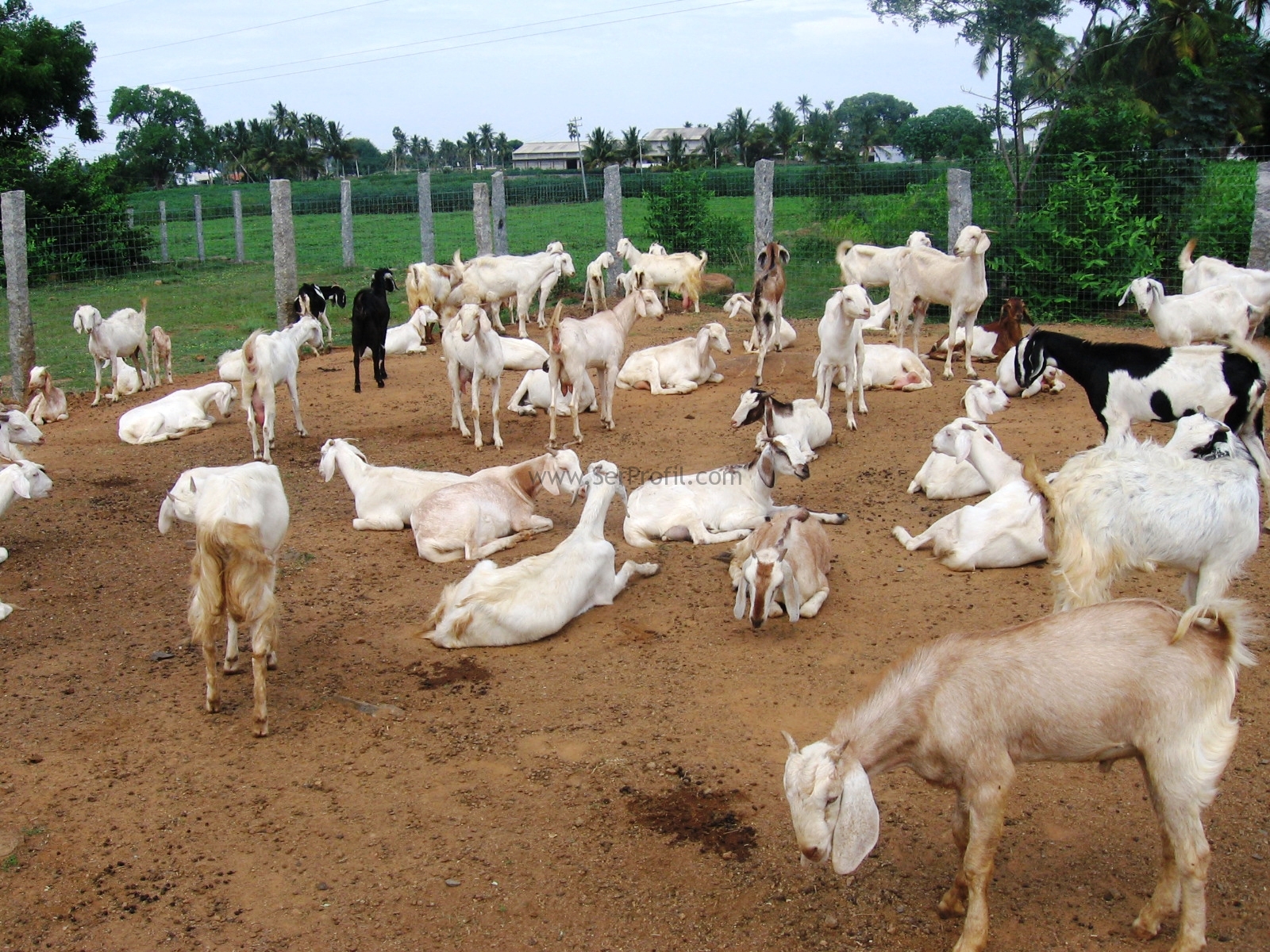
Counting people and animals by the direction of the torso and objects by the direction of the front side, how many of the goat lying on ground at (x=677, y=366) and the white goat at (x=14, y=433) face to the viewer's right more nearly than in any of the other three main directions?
2

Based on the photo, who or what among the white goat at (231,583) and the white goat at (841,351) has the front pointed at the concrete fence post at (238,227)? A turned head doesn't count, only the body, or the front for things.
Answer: the white goat at (231,583)

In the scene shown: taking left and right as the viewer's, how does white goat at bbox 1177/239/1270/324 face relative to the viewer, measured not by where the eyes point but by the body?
facing to the right of the viewer

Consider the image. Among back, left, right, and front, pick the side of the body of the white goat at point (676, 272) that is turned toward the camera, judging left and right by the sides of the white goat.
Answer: left

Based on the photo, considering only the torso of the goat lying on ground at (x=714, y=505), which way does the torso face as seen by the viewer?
to the viewer's right

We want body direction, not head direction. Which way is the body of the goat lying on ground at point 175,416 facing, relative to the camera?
to the viewer's right

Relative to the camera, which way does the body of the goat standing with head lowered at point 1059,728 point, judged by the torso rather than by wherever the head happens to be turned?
to the viewer's left

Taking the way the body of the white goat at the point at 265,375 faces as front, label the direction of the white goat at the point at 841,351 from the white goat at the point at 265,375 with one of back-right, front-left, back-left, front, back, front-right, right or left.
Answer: front-right

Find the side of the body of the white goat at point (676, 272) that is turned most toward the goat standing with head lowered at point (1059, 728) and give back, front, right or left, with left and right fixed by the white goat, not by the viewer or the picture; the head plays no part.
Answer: left

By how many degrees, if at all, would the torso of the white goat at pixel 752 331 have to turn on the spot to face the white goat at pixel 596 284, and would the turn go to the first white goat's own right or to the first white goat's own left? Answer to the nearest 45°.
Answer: approximately 45° to the first white goat's own right

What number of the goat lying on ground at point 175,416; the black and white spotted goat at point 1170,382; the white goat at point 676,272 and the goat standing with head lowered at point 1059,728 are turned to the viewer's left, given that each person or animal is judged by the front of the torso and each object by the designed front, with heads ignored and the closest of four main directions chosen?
3
